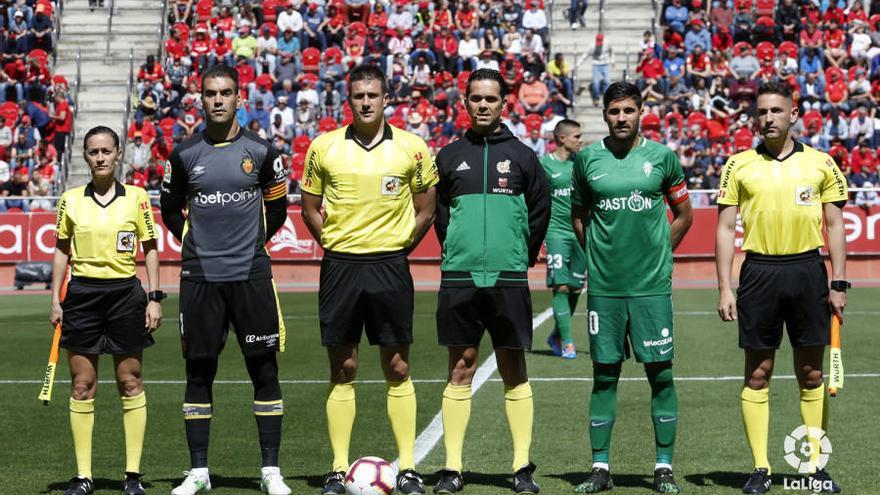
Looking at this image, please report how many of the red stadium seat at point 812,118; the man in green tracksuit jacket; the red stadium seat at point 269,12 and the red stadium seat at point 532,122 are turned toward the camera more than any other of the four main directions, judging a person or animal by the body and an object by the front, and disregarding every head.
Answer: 4

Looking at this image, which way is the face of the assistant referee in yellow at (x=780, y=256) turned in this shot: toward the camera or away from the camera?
toward the camera

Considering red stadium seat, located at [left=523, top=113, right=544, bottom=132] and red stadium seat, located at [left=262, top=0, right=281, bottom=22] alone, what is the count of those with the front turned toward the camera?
2

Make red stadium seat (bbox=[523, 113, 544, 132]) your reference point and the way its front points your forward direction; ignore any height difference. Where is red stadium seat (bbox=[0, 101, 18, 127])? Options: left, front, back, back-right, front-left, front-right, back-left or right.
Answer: right

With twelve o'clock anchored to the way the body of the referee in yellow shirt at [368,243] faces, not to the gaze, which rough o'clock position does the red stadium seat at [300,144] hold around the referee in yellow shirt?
The red stadium seat is roughly at 6 o'clock from the referee in yellow shirt.

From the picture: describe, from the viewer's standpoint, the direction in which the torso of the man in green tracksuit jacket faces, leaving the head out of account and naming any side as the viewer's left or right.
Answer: facing the viewer

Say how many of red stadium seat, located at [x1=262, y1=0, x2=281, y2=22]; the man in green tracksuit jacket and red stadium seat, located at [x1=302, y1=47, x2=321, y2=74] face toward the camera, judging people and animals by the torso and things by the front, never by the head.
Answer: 3

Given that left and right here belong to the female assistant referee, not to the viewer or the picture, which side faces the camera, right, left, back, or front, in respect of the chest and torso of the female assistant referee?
front

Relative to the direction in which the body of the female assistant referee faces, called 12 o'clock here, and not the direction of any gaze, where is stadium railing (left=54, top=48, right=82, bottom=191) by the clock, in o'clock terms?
The stadium railing is roughly at 6 o'clock from the female assistant referee.

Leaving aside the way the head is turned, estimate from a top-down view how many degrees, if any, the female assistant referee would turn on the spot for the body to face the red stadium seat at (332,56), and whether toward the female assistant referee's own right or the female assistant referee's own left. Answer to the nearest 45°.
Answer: approximately 180°

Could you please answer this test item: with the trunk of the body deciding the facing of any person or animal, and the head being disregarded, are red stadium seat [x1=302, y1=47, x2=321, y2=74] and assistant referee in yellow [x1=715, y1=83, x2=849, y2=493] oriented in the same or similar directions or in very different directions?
same or similar directions

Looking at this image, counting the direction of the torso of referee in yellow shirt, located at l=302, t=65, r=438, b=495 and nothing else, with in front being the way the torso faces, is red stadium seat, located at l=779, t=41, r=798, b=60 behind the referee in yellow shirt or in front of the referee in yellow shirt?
behind

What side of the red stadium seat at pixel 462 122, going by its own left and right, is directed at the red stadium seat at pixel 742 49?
left

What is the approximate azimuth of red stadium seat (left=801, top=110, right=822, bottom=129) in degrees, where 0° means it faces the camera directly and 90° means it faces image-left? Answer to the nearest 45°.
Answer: approximately 0°

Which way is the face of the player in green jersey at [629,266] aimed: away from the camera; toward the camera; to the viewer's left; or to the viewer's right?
toward the camera

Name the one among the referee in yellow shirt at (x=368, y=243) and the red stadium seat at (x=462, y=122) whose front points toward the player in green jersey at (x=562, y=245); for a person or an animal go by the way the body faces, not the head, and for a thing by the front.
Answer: the red stadium seat

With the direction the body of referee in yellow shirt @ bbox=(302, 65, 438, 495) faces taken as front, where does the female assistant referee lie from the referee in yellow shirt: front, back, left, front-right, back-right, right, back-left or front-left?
right
